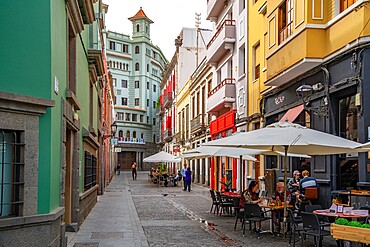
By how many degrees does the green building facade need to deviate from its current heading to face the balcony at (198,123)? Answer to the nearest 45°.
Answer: approximately 90° to its left

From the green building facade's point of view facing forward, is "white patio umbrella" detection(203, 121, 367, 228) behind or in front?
in front

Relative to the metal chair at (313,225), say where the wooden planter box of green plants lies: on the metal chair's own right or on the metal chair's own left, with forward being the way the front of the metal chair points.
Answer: on the metal chair's own right

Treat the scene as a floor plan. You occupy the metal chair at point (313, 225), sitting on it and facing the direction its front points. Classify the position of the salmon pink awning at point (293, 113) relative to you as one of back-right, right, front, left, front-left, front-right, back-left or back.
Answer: front-left

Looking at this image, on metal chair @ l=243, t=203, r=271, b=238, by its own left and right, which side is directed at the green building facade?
back

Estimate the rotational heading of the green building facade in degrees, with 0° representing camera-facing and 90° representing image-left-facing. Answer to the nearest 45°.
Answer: approximately 270°

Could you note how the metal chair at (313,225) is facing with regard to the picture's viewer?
facing away from the viewer and to the right of the viewer

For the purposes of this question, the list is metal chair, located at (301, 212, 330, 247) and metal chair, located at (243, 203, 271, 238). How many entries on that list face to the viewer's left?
0

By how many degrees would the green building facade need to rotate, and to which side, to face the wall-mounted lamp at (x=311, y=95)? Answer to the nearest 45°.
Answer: approximately 45° to its left

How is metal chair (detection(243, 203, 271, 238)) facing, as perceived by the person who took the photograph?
facing away from the viewer and to the right of the viewer

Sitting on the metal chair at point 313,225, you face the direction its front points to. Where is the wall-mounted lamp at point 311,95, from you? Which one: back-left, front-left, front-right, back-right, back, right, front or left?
front-left
